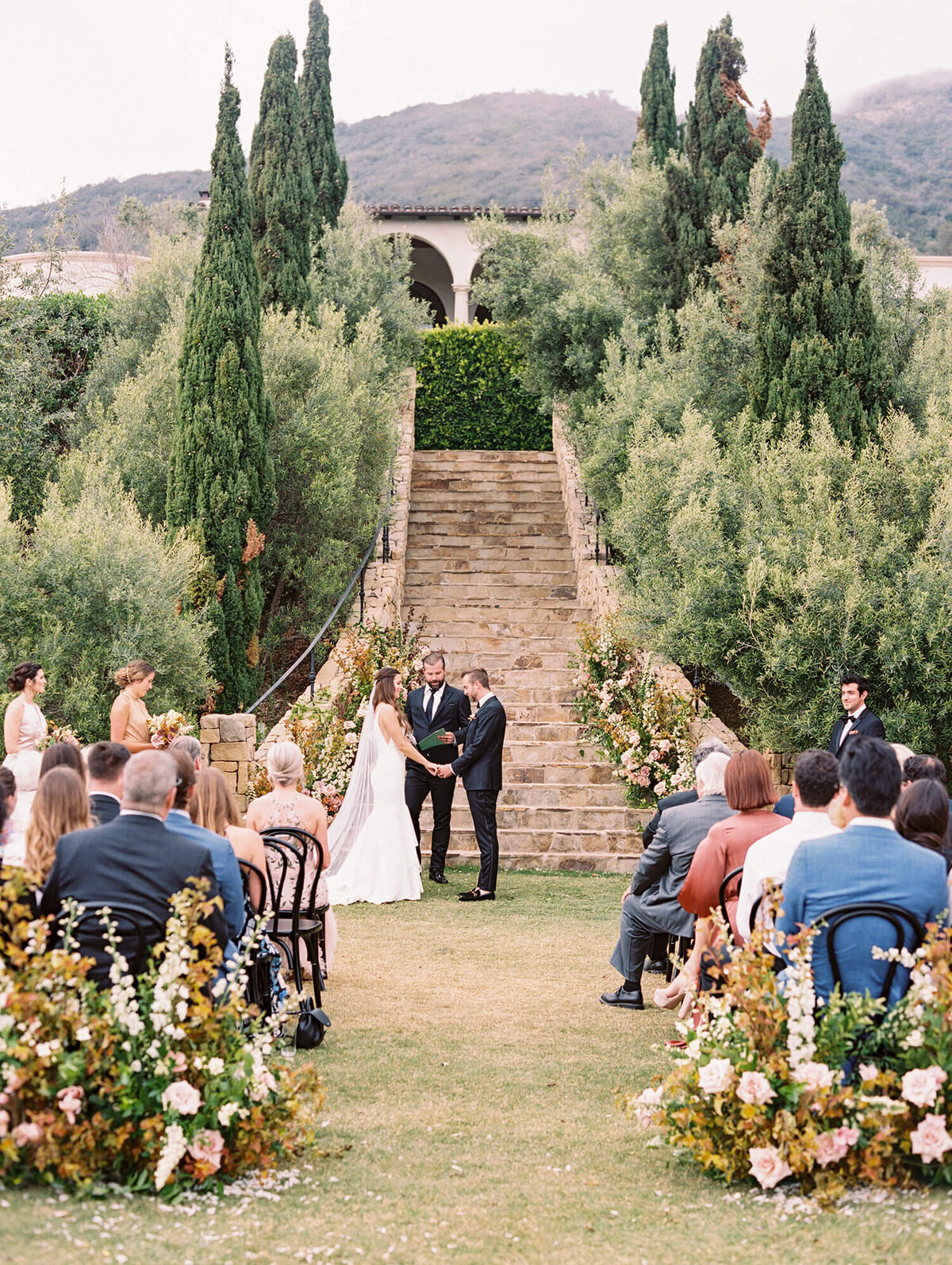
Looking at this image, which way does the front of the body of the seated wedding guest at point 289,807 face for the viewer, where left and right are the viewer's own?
facing away from the viewer

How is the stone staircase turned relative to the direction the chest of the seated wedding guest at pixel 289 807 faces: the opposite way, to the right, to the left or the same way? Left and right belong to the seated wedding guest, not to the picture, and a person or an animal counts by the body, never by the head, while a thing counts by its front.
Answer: the opposite way

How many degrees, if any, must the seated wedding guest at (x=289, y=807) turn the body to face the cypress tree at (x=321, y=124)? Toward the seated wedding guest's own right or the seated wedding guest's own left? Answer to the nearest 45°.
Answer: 0° — they already face it

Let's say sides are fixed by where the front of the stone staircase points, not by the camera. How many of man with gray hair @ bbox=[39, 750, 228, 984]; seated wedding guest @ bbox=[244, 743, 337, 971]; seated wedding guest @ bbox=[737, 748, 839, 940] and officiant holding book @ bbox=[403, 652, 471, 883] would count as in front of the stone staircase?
4

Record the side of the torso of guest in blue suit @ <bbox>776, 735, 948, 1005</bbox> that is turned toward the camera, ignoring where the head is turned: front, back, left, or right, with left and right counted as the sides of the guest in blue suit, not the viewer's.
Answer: back

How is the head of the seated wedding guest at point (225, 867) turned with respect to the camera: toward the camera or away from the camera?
away from the camera

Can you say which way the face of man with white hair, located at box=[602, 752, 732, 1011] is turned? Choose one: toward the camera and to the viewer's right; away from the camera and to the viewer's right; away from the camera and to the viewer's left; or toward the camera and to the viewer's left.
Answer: away from the camera and to the viewer's left

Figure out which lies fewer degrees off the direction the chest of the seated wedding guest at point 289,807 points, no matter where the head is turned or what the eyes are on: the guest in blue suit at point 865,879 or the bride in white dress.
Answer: the bride in white dress

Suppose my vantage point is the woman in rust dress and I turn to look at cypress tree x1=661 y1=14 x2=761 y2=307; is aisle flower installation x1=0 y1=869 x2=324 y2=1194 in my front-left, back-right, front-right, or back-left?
back-left

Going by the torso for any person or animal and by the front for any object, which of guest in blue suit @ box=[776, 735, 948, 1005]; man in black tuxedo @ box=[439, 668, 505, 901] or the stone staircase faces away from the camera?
the guest in blue suit

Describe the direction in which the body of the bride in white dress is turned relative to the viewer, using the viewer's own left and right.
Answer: facing to the right of the viewer

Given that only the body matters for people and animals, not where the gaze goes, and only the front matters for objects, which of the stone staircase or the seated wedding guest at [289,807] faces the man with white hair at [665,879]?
the stone staircase

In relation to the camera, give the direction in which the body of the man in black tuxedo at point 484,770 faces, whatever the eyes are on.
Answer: to the viewer's left

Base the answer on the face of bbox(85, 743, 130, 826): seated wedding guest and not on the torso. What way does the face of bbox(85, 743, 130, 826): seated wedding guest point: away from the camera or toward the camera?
away from the camera
